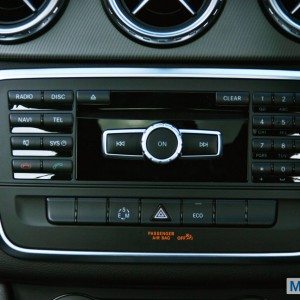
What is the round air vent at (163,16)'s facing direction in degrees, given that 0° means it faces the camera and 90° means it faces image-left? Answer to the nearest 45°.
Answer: approximately 0°

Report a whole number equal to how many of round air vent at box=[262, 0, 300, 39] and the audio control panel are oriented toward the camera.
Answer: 2

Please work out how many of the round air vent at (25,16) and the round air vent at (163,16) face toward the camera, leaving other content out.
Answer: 2
